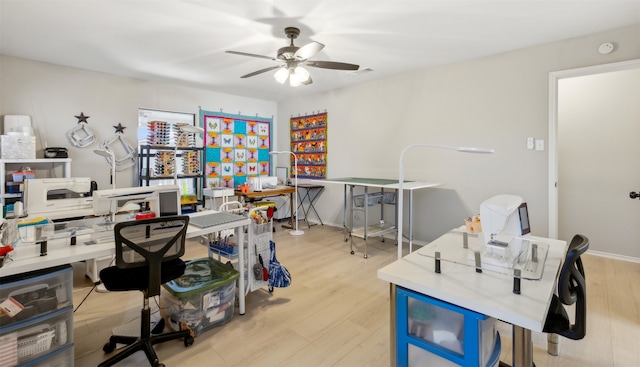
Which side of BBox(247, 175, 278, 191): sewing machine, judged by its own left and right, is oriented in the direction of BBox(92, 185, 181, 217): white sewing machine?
front

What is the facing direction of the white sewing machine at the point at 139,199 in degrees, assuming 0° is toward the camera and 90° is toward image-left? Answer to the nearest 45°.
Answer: approximately 0°

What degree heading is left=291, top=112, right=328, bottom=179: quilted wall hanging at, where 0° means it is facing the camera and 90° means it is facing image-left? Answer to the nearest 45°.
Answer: approximately 45°

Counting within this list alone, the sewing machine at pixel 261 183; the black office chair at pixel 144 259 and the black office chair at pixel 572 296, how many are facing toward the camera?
1

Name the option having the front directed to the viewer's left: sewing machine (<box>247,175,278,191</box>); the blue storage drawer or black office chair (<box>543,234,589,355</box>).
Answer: the black office chair

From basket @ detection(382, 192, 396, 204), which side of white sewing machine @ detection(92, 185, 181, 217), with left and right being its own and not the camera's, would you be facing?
left

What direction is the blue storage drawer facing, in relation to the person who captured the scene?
facing the viewer and to the right of the viewer

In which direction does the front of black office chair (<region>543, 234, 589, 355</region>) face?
to the viewer's left
